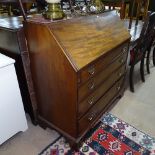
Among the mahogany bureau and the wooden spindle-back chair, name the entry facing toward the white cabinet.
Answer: the wooden spindle-back chair

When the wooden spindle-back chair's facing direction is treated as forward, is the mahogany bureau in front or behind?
in front

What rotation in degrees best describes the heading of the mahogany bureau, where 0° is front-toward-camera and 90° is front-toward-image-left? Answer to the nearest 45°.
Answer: approximately 315°

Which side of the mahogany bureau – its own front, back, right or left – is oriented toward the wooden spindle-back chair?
left

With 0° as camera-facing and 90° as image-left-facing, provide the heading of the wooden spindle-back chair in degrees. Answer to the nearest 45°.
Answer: approximately 45°

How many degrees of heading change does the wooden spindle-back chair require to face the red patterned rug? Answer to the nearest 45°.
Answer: approximately 45° to its left

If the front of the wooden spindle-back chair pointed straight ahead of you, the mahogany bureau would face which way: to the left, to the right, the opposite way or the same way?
to the left
